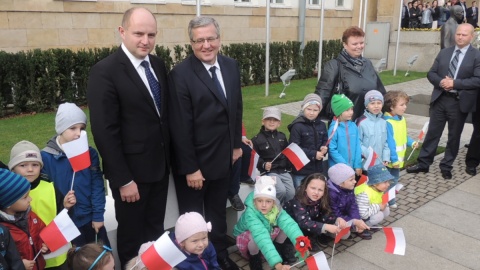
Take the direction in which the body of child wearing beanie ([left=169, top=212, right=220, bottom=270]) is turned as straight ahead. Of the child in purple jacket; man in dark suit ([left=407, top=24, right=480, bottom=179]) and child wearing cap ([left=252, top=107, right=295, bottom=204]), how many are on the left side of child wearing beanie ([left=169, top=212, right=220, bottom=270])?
3

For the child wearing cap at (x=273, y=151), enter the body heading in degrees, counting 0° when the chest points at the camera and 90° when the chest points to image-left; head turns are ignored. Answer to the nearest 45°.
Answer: approximately 0°

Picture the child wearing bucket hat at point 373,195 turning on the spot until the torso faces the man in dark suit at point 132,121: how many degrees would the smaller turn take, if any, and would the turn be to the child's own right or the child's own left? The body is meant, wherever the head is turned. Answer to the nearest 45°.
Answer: approximately 90° to the child's own right

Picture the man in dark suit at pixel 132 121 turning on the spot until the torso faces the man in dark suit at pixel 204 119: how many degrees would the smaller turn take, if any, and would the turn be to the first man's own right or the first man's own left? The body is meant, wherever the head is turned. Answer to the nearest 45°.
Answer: approximately 45° to the first man's own left

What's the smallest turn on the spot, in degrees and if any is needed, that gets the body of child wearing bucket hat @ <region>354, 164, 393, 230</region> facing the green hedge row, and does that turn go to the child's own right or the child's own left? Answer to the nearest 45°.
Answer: approximately 180°
